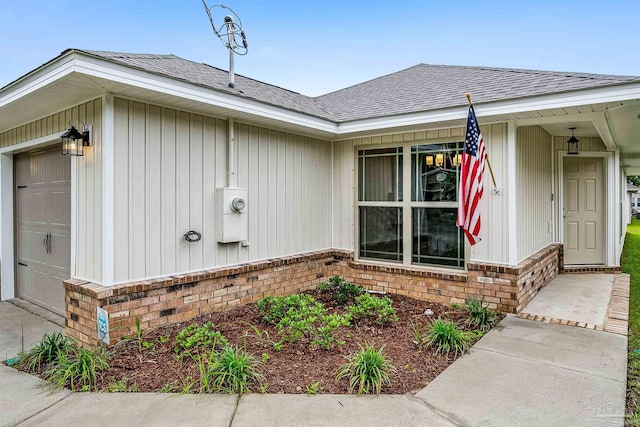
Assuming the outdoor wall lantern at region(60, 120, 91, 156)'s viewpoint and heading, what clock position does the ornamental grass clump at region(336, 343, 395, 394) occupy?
The ornamental grass clump is roughly at 9 o'clock from the outdoor wall lantern.

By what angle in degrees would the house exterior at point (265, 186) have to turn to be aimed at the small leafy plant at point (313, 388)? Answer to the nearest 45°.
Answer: approximately 45° to its left

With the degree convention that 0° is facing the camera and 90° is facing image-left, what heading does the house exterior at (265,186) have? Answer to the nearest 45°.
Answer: approximately 45°

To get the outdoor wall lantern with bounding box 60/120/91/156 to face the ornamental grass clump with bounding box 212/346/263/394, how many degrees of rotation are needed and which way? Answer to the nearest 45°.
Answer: approximately 90° to its left

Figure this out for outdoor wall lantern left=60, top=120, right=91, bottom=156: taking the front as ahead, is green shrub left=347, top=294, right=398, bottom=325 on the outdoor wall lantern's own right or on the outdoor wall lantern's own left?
on the outdoor wall lantern's own left

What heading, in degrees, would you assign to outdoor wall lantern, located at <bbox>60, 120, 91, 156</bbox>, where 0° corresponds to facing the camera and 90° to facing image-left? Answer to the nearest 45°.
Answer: approximately 45°
